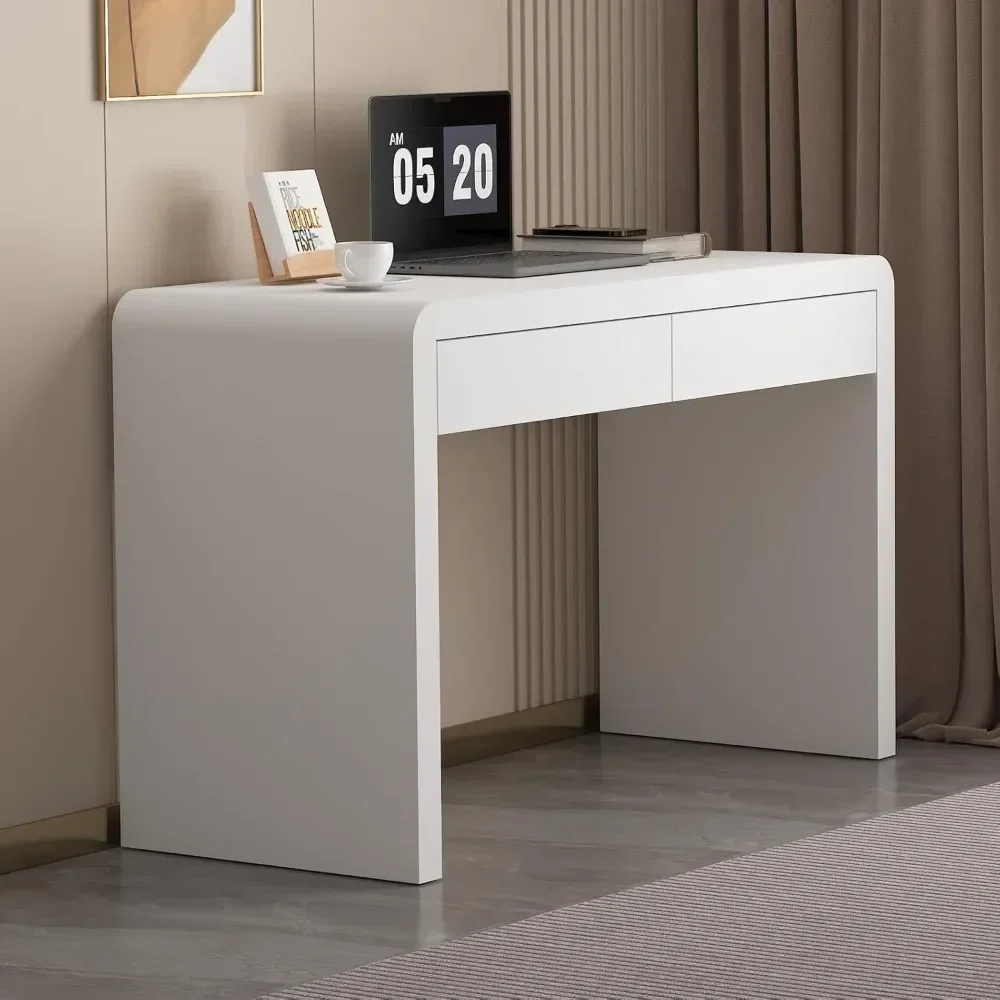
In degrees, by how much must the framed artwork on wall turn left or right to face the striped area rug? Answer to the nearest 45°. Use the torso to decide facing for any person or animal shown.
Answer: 0° — it already faces it

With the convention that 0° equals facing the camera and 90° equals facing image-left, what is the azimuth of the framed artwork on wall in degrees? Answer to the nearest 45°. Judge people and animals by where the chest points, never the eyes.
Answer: approximately 315°

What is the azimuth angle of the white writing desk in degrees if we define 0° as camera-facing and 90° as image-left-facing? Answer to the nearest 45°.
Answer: approximately 315°

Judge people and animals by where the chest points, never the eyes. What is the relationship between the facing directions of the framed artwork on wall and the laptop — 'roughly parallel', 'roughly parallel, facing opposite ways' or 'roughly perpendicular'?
roughly parallel

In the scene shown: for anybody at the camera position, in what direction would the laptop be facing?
facing the viewer and to the right of the viewer

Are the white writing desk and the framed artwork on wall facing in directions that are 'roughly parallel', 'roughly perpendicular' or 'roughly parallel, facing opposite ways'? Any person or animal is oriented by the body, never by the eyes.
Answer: roughly parallel

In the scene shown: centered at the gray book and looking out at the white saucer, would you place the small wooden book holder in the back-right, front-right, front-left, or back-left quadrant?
front-right
